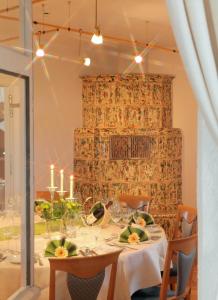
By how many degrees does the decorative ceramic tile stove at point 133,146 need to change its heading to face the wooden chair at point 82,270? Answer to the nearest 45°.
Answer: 0° — it already faces it

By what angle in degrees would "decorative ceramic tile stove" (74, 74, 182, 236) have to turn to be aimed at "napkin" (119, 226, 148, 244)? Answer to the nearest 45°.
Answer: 0° — it already faces it

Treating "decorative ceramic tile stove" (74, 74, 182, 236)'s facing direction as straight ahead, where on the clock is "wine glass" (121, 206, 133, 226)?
The wine glass is roughly at 12 o'clock from the decorative ceramic tile stove.

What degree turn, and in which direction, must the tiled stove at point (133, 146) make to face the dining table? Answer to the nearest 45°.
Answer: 0° — it already faces it

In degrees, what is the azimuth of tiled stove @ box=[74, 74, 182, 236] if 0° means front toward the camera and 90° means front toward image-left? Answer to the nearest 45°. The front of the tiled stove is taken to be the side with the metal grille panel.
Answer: approximately 0°

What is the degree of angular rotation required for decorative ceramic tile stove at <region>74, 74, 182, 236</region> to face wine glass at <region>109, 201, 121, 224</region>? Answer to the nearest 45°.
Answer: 0° — it already faces it

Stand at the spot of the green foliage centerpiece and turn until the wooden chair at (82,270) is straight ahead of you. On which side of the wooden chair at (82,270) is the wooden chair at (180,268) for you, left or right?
left
